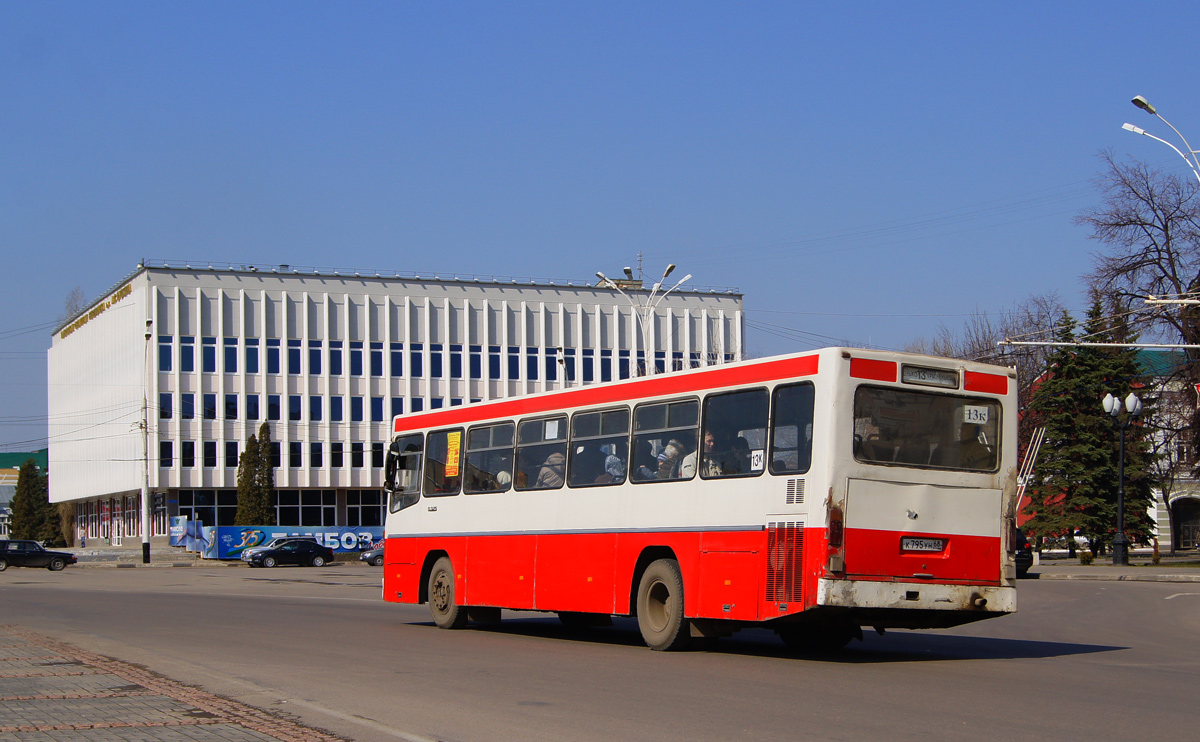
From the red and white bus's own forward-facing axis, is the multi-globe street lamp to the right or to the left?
on its right

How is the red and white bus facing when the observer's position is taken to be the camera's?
facing away from the viewer and to the left of the viewer

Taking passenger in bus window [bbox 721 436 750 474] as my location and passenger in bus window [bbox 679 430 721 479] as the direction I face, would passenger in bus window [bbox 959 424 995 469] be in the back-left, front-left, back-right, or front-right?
back-right

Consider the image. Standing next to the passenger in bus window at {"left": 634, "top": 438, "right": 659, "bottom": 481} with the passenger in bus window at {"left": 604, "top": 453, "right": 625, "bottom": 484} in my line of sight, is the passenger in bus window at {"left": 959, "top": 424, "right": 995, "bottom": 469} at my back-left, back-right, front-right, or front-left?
back-right
